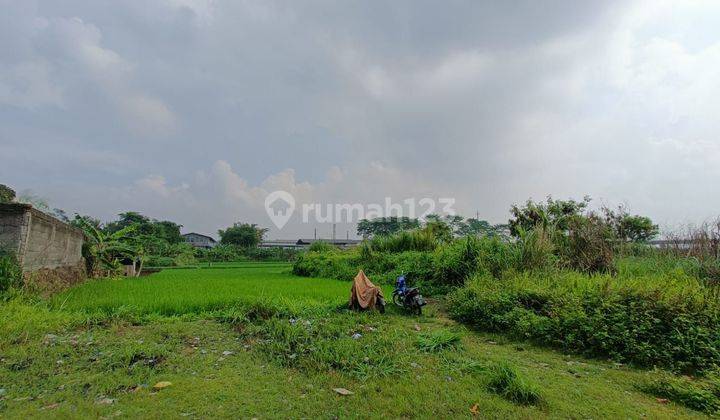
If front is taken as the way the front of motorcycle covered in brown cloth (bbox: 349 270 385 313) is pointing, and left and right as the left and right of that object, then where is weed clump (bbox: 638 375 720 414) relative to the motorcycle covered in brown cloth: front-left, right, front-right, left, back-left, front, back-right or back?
back-right

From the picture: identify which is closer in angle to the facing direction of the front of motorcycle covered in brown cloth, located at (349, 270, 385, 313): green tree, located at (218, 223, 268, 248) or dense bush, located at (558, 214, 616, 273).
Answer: the green tree

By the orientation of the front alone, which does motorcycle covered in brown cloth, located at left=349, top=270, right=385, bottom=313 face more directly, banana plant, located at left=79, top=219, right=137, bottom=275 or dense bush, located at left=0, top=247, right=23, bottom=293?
the banana plant

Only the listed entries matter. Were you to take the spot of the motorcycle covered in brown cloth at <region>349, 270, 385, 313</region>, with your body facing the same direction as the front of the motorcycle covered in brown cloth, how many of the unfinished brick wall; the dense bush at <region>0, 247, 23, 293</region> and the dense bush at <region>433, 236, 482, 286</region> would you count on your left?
2

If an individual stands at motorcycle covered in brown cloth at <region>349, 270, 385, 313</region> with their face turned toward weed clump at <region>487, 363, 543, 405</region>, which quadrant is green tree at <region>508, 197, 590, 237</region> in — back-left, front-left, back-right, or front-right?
back-left

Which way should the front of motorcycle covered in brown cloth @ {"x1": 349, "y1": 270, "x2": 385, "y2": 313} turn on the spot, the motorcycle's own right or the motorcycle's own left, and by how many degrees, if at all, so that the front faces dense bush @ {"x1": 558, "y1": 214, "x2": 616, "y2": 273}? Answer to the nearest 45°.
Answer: approximately 90° to the motorcycle's own right

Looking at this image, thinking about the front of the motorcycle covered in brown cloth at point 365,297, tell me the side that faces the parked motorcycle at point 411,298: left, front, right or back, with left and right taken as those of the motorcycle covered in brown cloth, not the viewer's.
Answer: right

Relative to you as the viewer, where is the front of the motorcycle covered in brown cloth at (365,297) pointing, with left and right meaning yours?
facing away from the viewer

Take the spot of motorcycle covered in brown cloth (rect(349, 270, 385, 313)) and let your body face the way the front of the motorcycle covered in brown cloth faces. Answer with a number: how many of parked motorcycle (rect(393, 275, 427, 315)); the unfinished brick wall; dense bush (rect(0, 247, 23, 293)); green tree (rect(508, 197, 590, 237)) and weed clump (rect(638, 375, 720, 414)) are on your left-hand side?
2
